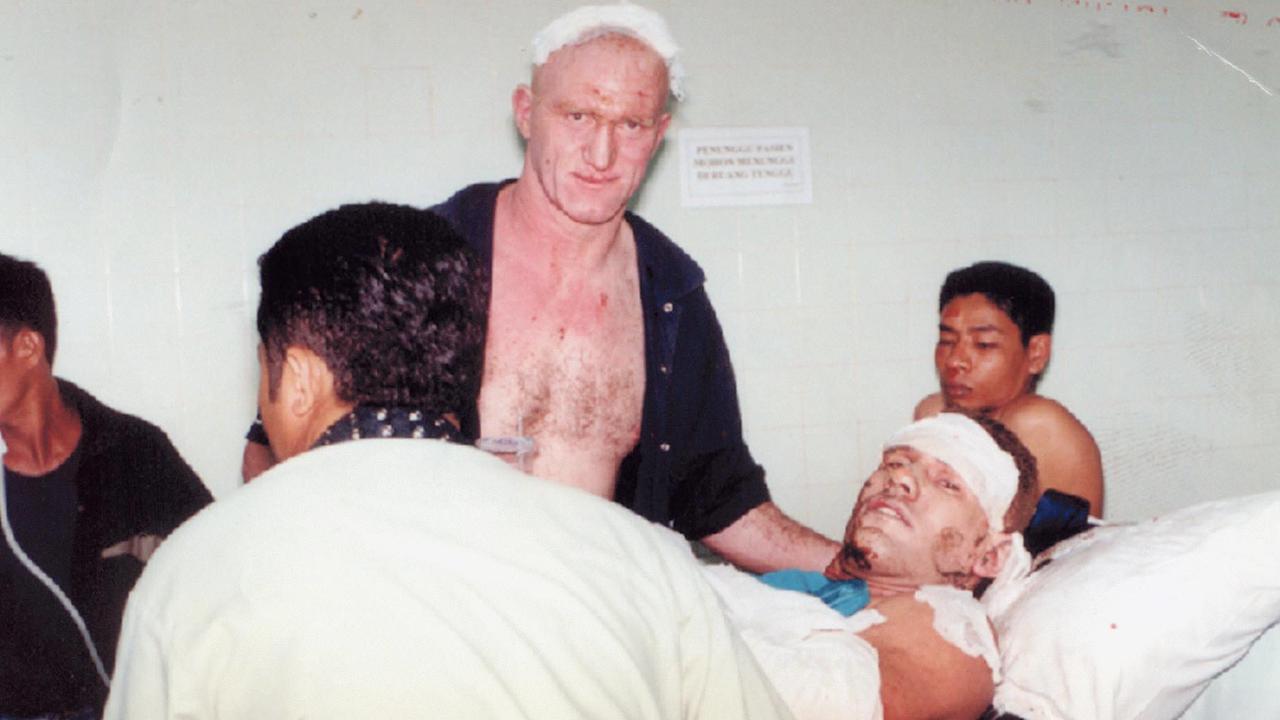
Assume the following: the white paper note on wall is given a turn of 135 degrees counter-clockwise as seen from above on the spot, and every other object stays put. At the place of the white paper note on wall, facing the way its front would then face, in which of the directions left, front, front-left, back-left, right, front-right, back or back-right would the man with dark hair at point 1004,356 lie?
front-right

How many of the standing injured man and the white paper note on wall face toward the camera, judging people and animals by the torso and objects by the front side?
2

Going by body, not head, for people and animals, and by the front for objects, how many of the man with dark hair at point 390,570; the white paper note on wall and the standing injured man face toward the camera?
2

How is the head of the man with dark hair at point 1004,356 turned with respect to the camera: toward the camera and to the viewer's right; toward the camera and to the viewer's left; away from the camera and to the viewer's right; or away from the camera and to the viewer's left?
toward the camera and to the viewer's left

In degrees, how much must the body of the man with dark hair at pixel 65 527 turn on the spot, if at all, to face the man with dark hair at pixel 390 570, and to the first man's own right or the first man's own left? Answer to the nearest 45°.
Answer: approximately 45° to the first man's own left

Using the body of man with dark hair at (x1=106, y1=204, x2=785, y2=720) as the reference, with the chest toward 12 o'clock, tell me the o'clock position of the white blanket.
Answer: The white blanket is roughly at 3 o'clock from the man with dark hair.

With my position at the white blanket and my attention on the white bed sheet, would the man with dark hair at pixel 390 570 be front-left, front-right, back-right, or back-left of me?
back-right

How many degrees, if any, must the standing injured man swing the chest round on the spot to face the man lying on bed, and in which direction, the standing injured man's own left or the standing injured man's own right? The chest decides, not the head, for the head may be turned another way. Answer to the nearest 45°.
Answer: approximately 45° to the standing injured man's own left
